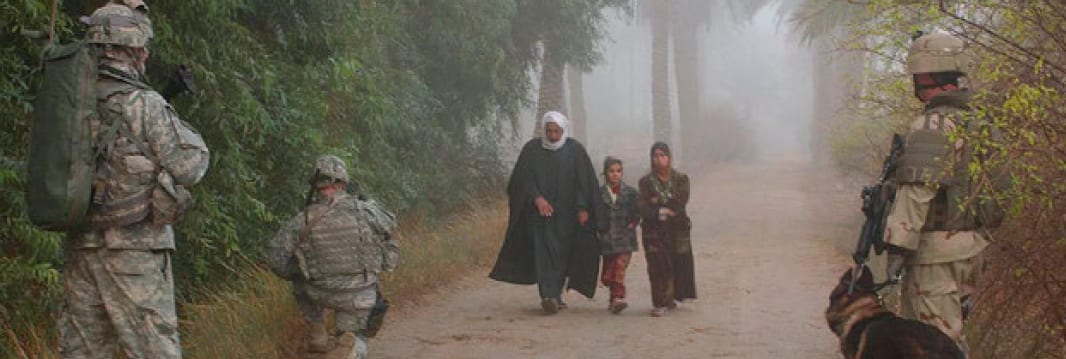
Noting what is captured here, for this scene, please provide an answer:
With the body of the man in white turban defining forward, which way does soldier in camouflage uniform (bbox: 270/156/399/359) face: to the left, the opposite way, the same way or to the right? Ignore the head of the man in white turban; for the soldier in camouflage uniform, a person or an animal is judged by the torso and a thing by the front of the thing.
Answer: the opposite way

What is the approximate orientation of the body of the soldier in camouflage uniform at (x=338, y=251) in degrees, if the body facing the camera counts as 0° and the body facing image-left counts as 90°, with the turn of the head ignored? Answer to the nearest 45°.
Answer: approximately 180°

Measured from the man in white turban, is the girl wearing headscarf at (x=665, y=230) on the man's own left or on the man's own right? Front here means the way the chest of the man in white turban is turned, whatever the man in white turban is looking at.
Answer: on the man's own left

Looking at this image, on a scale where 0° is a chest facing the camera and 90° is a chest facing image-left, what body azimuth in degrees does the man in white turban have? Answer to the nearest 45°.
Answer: approximately 0°

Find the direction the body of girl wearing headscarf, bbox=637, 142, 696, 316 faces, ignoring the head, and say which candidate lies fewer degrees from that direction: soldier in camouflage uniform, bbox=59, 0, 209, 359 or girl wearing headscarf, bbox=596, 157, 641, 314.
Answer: the soldier in camouflage uniform

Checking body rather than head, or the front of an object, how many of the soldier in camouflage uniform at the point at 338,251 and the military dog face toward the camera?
0

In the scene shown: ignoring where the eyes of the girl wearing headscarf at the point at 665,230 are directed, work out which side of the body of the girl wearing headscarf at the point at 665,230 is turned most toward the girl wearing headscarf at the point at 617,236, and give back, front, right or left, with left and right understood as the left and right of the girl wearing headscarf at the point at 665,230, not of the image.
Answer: right

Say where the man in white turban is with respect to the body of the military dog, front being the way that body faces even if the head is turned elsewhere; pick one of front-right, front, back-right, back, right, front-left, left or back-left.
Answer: front-right
